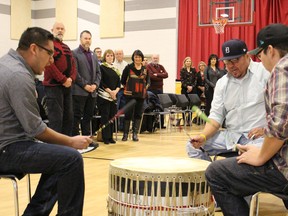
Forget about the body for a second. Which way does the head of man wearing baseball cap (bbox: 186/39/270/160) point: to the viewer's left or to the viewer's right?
to the viewer's left

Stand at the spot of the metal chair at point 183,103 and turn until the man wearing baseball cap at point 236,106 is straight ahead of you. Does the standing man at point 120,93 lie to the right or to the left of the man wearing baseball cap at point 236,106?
right

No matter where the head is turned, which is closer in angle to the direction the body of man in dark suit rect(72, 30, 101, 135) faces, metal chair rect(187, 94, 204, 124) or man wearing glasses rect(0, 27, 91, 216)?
the man wearing glasses

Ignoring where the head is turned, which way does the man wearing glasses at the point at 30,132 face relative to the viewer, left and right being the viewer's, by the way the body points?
facing to the right of the viewer

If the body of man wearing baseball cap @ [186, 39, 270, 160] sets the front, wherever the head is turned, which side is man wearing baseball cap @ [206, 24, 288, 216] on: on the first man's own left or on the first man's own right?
on the first man's own left

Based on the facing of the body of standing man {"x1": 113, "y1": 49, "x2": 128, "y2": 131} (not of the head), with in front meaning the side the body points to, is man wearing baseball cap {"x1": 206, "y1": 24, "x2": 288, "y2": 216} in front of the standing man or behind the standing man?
in front

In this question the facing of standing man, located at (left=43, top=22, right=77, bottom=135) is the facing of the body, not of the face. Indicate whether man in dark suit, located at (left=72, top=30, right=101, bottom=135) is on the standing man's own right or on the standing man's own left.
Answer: on the standing man's own left

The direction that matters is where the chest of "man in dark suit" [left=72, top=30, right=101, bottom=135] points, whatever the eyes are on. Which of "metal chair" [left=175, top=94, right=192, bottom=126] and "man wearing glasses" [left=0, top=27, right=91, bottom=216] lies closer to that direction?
the man wearing glasses

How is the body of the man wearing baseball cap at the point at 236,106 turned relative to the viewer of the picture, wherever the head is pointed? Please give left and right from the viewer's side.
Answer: facing the viewer and to the left of the viewer

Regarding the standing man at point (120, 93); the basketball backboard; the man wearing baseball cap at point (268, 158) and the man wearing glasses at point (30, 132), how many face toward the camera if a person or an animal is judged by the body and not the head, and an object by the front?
2

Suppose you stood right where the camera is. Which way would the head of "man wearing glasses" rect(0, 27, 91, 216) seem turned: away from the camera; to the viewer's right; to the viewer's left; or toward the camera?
to the viewer's right

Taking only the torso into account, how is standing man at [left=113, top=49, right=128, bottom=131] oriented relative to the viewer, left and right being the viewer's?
facing the viewer

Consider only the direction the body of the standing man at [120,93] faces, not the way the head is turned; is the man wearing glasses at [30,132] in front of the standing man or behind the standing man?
in front

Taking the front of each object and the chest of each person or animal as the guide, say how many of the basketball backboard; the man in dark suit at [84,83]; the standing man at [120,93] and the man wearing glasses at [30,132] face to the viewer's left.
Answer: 0

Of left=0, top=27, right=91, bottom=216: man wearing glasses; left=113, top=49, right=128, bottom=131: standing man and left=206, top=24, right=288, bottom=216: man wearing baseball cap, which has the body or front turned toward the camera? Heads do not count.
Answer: the standing man

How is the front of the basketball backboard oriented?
toward the camera
